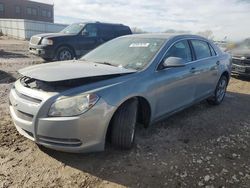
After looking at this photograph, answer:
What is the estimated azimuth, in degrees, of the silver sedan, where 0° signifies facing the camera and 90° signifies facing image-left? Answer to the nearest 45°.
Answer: approximately 45°

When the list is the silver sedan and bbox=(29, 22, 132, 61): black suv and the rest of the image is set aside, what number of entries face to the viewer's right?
0

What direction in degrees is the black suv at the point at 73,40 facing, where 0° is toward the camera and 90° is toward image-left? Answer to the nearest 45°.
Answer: approximately 45°

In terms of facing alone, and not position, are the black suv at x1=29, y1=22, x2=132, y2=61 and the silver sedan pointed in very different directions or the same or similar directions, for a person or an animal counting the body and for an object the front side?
same or similar directions

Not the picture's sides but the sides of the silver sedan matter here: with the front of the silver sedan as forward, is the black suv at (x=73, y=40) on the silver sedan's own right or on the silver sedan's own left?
on the silver sedan's own right
